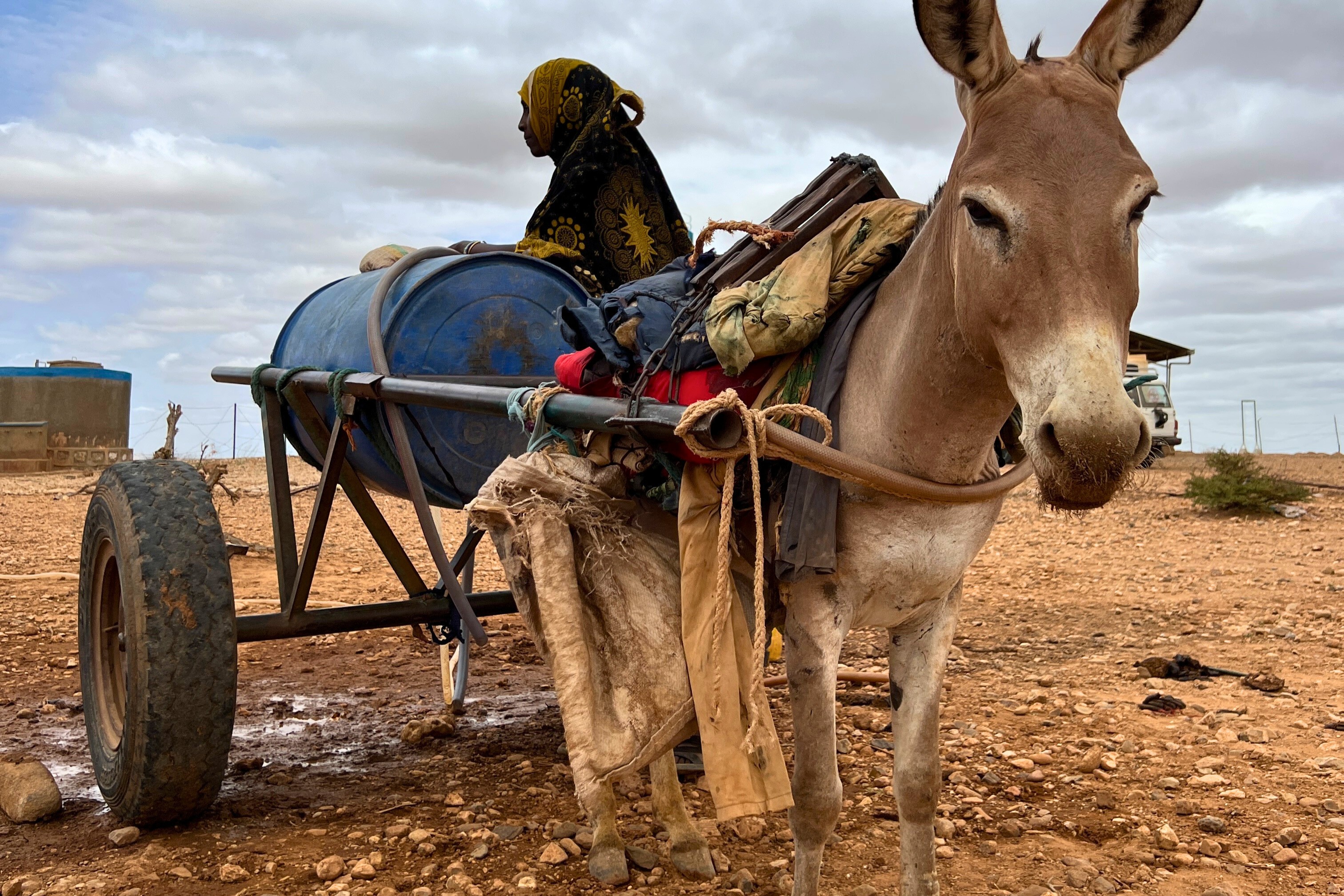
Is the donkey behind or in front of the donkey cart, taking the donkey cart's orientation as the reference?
in front

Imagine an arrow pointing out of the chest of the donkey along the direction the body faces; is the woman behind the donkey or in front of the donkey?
behind

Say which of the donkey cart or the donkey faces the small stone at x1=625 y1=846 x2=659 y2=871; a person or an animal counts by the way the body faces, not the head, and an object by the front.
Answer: the donkey cart

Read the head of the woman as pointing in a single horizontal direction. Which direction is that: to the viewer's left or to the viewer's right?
to the viewer's left

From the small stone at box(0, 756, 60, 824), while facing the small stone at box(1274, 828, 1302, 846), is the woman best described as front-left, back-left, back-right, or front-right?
front-left

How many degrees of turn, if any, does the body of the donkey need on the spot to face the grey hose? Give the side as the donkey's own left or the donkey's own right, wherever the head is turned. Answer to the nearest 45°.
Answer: approximately 180°

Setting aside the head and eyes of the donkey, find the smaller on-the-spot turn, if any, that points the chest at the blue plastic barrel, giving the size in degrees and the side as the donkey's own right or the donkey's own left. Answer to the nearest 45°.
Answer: approximately 180°

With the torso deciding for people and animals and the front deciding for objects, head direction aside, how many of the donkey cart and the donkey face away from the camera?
0

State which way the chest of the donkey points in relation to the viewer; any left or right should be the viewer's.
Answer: facing the viewer and to the right of the viewer

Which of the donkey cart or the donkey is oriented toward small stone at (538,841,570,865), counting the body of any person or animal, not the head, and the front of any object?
the donkey cart

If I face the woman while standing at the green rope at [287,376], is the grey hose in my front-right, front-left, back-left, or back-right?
front-right
